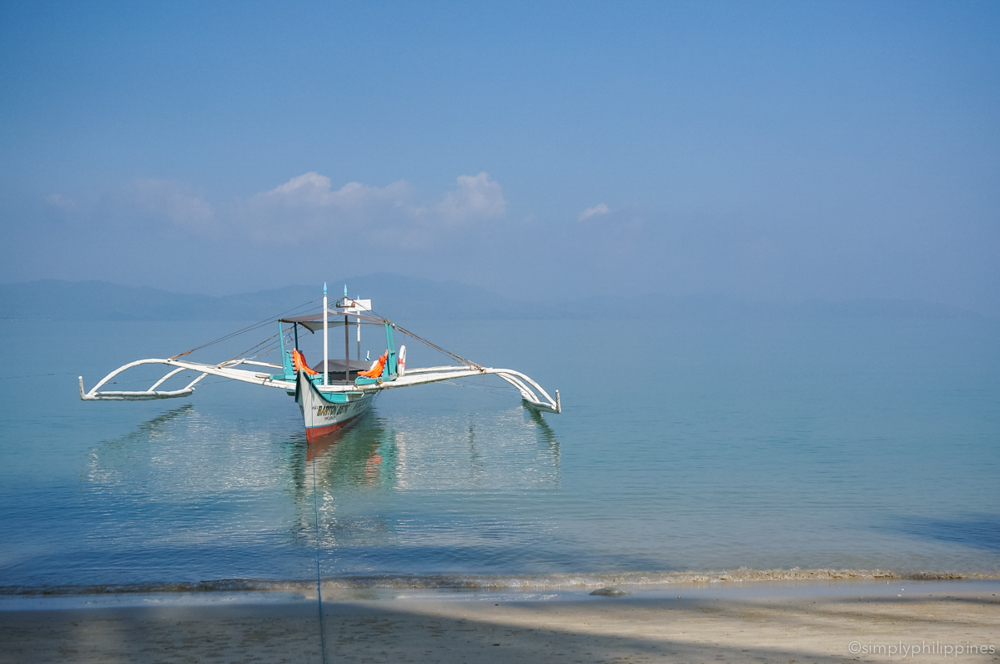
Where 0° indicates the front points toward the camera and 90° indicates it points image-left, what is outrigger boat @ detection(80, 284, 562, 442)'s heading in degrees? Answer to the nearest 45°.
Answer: approximately 0°
